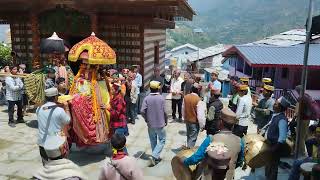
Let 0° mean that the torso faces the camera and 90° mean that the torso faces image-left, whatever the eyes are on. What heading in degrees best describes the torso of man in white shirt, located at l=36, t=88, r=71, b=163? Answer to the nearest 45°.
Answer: approximately 225°

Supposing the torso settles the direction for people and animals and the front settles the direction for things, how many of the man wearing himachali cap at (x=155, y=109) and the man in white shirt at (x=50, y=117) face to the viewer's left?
0

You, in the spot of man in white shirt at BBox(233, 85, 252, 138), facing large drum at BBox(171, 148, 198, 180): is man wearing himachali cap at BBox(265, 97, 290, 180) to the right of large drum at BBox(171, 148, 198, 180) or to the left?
left

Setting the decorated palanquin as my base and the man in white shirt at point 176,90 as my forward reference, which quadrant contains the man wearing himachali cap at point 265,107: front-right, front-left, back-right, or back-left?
front-right

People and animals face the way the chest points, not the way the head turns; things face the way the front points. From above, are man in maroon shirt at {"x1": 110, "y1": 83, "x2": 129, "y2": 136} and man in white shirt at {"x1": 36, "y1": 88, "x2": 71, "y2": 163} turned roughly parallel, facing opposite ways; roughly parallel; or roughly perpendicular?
roughly perpendicular
